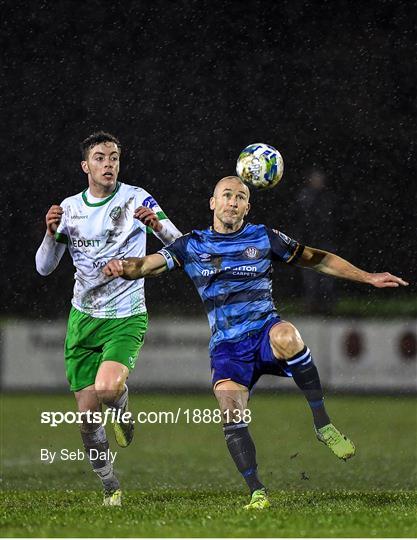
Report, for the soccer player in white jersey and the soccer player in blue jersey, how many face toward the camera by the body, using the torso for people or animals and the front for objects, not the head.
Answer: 2

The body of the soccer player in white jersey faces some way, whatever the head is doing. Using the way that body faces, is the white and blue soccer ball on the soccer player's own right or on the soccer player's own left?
on the soccer player's own left

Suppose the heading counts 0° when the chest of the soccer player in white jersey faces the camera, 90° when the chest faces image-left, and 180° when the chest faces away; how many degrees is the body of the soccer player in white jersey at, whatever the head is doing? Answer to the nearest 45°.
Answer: approximately 0°

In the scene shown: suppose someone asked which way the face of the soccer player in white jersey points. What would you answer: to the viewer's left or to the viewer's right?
to the viewer's right

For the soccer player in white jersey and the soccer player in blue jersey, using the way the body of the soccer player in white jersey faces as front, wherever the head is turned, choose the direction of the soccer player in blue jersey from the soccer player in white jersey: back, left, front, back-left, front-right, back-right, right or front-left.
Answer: front-left

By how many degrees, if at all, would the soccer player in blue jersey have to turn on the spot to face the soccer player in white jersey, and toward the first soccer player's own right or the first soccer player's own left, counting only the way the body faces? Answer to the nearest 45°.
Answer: approximately 135° to the first soccer player's own right

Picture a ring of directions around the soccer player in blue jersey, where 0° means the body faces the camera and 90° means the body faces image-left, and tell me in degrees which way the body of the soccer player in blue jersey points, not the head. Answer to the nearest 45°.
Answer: approximately 0°
